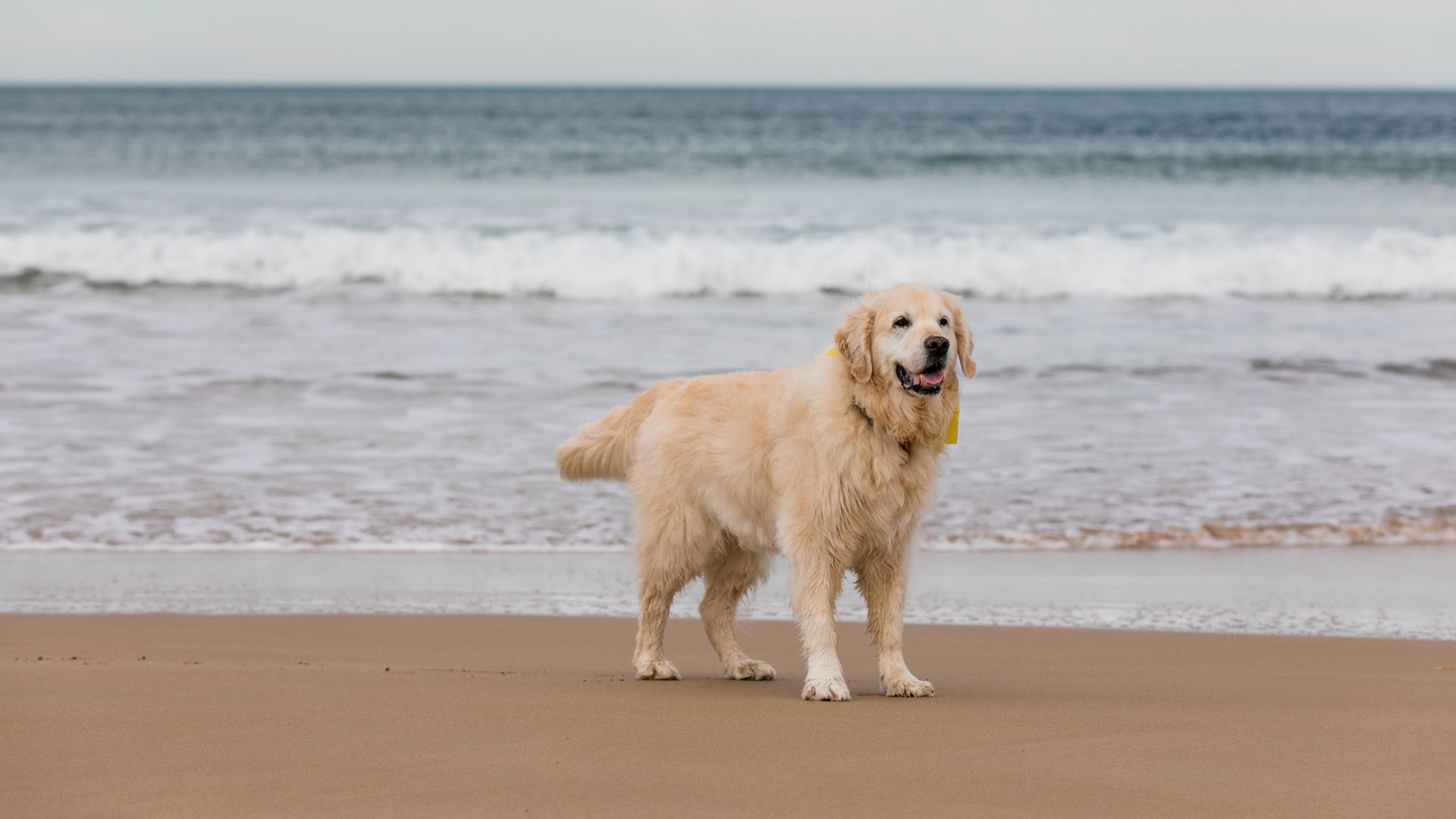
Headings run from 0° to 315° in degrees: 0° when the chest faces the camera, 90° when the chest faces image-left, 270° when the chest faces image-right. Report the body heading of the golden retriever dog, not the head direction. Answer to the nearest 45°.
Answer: approximately 315°
